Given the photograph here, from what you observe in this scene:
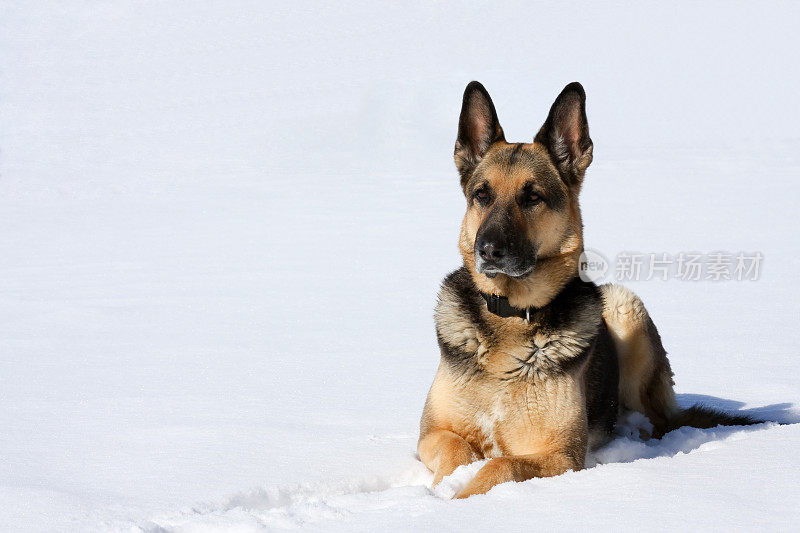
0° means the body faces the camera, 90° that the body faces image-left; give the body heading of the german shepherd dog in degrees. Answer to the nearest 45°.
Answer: approximately 45°
